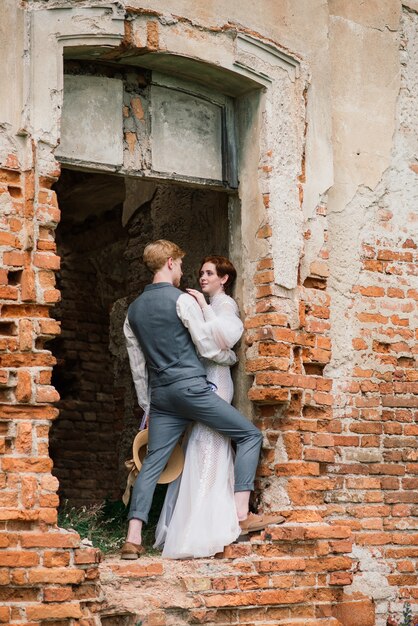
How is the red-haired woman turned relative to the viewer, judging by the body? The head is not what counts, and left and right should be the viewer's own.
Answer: facing the viewer and to the left of the viewer

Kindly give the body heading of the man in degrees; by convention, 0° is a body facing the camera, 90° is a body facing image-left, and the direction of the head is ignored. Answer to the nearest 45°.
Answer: approximately 225°

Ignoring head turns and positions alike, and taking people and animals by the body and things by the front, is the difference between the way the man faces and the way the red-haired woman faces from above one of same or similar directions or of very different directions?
very different directions

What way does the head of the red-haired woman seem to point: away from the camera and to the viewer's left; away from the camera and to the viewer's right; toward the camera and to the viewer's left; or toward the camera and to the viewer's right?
toward the camera and to the viewer's left

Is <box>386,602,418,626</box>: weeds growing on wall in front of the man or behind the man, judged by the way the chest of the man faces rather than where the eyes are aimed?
in front

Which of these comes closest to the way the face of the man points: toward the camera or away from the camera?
away from the camera
